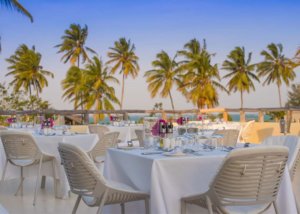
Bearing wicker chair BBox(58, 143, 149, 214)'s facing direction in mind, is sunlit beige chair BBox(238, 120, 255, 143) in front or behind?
in front

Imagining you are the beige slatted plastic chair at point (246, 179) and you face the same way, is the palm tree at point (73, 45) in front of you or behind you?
in front

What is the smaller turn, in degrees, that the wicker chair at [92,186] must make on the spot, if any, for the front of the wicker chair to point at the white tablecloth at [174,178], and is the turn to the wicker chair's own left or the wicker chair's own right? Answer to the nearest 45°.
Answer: approximately 45° to the wicker chair's own right

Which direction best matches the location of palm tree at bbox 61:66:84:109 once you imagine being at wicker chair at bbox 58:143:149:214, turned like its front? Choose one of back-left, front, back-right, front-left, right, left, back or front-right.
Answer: front-left

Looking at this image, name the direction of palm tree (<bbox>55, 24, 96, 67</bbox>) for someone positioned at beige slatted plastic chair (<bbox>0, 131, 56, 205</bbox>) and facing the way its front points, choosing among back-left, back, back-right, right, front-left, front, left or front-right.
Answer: front-left

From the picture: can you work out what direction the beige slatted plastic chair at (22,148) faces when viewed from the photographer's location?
facing away from the viewer and to the right of the viewer

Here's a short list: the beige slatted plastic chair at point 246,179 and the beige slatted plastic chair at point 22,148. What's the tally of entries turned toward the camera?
0

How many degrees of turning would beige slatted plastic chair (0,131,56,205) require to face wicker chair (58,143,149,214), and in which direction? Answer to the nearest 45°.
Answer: approximately 135° to its right

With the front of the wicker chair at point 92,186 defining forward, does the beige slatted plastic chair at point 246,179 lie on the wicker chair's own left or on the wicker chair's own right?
on the wicker chair's own right

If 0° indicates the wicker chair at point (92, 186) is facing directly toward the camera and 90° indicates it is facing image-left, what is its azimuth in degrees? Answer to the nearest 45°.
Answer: approximately 225°

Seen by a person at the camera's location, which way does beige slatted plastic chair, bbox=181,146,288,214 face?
facing away from the viewer and to the left of the viewer

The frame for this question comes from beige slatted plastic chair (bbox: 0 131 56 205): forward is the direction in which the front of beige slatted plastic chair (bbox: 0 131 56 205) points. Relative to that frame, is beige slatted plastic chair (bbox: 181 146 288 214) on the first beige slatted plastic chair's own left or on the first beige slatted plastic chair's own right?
on the first beige slatted plastic chair's own right

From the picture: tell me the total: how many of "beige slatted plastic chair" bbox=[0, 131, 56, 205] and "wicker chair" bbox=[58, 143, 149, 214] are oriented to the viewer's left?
0
